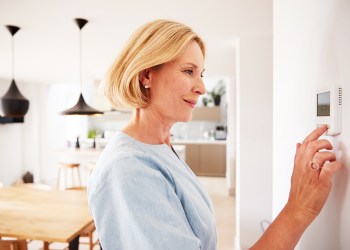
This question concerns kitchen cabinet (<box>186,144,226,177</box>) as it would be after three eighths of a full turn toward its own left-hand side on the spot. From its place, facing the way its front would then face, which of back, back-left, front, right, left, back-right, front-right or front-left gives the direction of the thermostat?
back-right

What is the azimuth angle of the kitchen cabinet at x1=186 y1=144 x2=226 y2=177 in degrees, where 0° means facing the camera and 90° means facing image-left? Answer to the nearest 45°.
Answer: approximately 0°

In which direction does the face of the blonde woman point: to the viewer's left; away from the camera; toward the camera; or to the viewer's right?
to the viewer's right

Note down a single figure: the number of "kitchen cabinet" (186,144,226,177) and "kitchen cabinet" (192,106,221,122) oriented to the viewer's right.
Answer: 0

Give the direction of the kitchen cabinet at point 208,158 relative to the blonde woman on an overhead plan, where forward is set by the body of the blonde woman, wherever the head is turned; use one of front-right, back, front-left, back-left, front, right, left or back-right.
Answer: left

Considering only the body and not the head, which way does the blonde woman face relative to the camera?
to the viewer's right

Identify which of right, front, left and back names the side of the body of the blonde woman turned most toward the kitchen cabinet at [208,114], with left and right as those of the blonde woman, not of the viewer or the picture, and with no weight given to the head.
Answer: left

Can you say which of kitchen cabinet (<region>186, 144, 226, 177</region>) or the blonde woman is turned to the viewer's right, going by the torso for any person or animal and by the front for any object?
the blonde woman

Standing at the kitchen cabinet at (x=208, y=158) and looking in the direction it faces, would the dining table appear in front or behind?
in front

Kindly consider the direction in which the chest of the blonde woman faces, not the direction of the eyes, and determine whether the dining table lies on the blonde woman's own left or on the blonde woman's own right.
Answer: on the blonde woman's own left

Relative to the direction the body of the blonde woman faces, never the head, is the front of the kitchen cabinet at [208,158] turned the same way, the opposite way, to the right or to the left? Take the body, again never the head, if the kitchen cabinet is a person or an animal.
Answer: to the right
